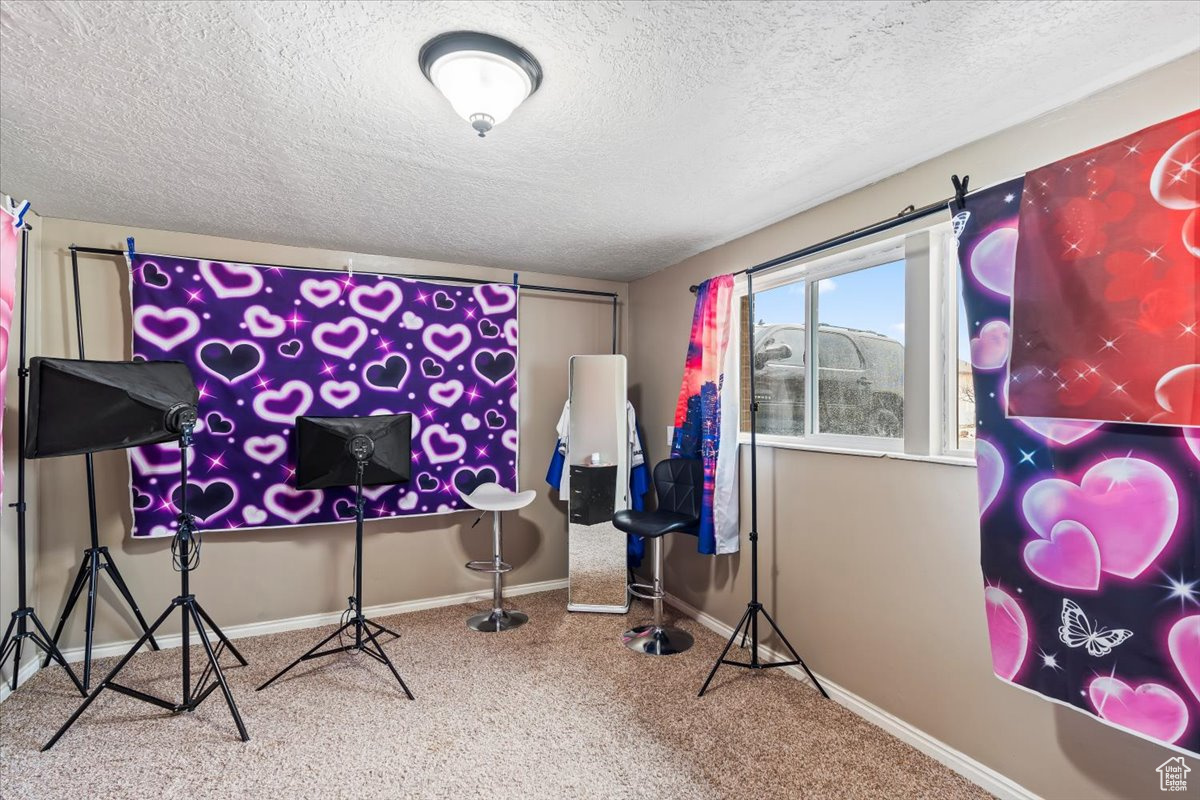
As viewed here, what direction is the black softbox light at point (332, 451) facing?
away from the camera

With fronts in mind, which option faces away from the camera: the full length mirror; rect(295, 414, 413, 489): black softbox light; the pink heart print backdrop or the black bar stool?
the black softbox light

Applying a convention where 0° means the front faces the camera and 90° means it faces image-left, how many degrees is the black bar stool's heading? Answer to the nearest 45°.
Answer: approximately 45°

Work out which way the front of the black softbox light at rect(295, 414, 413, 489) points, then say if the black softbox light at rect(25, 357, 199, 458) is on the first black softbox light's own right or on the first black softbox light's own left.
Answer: on the first black softbox light's own left

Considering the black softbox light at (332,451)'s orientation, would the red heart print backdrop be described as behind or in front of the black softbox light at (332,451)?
behind

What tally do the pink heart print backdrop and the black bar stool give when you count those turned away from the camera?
0

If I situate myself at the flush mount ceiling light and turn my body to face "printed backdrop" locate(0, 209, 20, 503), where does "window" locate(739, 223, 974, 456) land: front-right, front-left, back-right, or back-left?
back-right

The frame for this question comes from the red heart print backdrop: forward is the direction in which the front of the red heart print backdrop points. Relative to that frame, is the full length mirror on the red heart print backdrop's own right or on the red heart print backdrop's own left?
on the red heart print backdrop's own right

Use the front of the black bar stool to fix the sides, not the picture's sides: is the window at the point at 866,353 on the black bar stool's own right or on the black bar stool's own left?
on the black bar stool's own left

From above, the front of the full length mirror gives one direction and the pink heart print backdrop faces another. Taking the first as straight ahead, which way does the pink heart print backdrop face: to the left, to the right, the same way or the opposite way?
to the right

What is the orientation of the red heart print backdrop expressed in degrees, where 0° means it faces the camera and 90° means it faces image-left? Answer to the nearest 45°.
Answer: approximately 45°

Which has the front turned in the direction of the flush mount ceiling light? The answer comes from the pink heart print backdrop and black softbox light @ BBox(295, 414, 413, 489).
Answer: the pink heart print backdrop

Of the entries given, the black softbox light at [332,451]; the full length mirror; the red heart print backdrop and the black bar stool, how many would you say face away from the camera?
1
